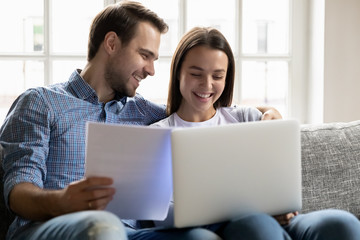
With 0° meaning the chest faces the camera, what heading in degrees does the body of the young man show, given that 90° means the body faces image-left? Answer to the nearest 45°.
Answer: approximately 315°

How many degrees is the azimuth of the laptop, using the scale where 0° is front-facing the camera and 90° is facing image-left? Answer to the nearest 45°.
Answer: approximately 180°
